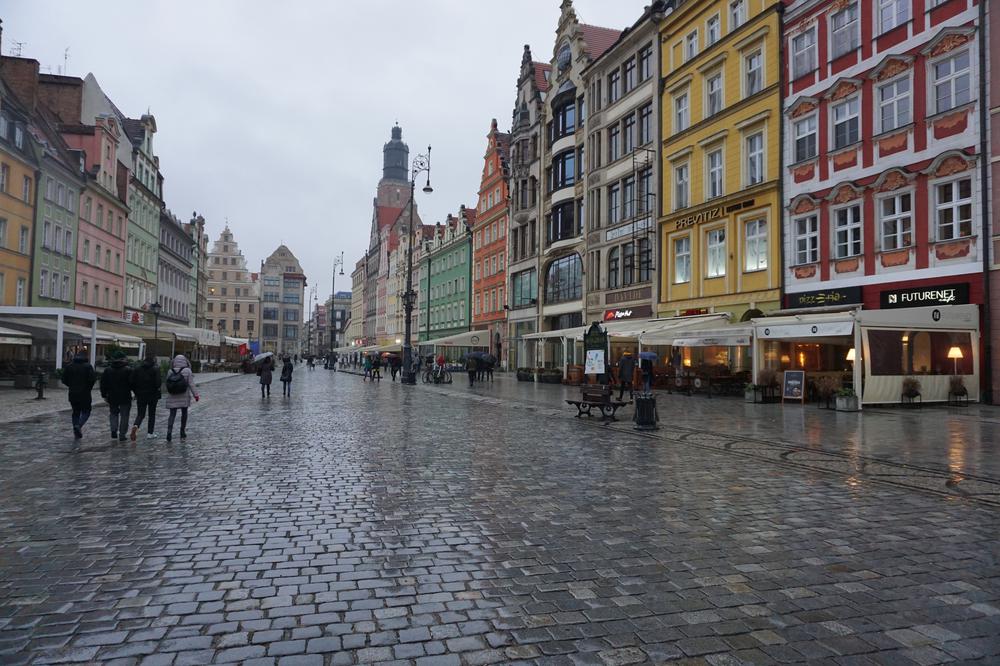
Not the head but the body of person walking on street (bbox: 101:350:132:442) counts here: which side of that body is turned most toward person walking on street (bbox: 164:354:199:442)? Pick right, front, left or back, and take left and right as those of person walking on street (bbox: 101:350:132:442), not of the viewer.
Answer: right

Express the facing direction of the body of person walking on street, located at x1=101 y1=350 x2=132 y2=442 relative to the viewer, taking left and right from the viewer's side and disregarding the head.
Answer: facing away from the viewer

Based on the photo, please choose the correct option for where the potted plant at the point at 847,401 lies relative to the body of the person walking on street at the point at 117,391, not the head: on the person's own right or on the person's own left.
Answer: on the person's own right

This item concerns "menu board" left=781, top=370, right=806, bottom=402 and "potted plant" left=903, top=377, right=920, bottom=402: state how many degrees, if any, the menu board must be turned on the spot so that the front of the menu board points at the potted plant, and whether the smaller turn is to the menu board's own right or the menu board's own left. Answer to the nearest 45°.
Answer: approximately 90° to the menu board's own left

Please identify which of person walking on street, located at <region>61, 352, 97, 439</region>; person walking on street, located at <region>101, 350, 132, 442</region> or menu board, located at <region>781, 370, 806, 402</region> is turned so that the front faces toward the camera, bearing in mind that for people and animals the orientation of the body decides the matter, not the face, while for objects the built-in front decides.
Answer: the menu board

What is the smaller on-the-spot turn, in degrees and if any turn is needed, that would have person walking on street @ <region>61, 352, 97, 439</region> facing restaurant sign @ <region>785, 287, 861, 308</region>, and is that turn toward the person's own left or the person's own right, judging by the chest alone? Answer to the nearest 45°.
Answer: approximately 90° to the person's own right

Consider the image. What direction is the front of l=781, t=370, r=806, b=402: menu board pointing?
toward the camera

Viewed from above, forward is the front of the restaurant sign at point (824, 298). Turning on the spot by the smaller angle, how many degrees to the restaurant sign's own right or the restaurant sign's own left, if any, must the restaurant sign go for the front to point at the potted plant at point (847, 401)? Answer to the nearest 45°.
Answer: approximately 45° to the restaurant sign's own left

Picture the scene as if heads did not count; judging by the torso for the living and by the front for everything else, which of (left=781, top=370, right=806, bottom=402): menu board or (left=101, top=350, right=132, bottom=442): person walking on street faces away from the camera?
the person walking on street

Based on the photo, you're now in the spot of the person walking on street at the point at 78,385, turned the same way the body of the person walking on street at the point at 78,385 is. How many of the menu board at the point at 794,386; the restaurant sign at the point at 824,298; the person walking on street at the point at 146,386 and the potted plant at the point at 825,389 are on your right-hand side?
4

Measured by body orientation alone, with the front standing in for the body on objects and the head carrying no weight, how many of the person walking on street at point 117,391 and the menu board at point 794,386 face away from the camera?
1

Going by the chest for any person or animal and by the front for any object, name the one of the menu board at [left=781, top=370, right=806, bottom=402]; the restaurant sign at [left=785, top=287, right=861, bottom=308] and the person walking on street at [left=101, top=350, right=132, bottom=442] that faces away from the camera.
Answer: the person walking on street

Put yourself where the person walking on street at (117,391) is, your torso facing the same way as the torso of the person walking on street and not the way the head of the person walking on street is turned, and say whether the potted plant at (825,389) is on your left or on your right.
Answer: on your right

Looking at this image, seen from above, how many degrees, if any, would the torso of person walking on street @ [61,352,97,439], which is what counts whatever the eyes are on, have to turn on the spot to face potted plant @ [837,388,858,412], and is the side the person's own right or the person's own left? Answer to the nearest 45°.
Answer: approximately 90° to the person's own right

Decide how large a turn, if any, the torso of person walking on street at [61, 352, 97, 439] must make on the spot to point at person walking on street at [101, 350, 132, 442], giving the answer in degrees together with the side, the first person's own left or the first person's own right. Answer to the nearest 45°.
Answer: approximately 135° to the first person's own right

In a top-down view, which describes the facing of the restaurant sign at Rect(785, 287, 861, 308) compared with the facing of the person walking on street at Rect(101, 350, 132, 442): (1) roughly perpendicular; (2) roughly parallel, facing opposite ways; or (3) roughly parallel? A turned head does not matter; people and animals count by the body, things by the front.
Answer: roughly perpendicular

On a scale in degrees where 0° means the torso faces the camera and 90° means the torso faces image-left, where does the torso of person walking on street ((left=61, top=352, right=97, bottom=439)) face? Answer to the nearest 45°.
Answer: approximately 180°

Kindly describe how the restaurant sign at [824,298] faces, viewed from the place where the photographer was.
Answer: facing the viewer and to the left of the viewer
